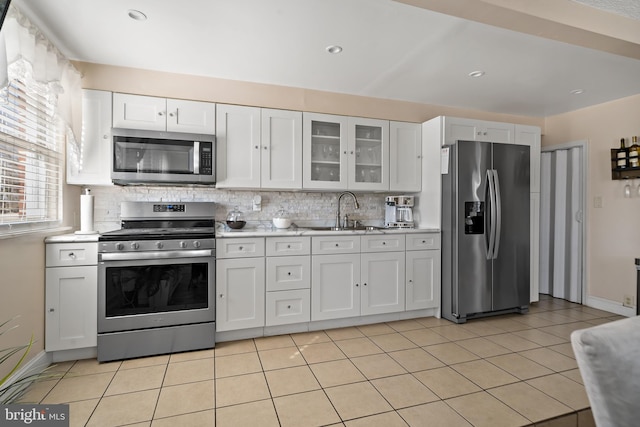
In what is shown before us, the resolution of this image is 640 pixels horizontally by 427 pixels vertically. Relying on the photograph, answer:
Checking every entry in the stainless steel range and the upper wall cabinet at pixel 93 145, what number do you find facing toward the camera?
2

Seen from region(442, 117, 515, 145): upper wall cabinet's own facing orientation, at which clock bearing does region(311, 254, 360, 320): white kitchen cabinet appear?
The white kitchen cabinet is roughly at 3 o'clock from the upper wall cabinet.

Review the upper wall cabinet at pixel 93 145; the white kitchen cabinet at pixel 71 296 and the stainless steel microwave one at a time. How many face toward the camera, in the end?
3

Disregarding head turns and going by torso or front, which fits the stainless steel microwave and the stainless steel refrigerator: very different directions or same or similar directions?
same or similar directions

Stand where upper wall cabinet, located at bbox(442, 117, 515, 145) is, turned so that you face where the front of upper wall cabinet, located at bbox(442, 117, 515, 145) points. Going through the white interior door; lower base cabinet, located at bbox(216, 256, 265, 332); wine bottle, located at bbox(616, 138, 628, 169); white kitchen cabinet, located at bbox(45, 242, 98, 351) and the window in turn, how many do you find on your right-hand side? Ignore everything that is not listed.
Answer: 3

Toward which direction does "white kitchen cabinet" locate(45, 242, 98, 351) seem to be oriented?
toward the camera

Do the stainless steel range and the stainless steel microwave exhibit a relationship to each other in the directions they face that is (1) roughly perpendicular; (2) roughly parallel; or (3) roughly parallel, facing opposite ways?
roughly parallel

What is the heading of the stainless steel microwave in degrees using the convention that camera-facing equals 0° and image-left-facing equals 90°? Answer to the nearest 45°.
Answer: approximately 0°

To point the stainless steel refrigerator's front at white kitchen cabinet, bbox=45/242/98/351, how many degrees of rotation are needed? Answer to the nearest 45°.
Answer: approximately 90° to its right

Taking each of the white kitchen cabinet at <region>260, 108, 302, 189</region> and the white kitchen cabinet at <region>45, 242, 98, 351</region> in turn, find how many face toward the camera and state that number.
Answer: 2

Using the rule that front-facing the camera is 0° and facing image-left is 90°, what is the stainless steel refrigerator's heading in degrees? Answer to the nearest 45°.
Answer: approximately 315°

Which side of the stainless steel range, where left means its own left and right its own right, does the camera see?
front

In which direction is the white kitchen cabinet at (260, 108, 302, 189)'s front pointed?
toward the camera

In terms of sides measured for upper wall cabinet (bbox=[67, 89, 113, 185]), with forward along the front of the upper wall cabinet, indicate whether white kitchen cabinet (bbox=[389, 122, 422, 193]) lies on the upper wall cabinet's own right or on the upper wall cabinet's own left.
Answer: on the upper wall cabinet's own left
